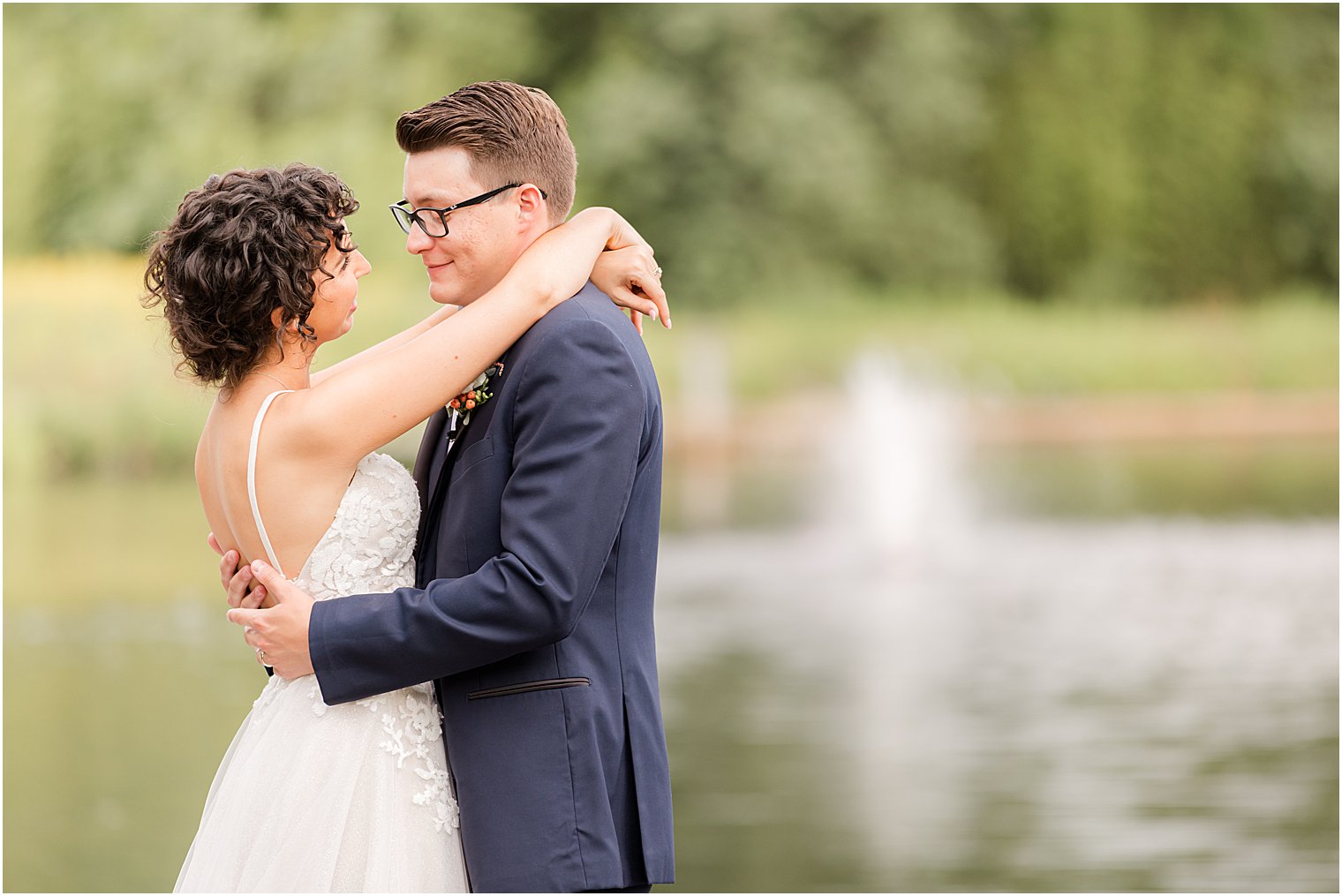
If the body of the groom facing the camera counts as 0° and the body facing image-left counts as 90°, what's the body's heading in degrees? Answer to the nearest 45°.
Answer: approximately 90°

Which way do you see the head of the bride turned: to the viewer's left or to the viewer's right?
to the viewer's right
